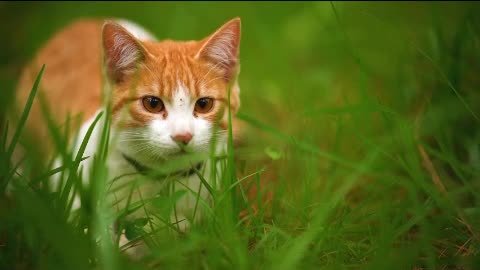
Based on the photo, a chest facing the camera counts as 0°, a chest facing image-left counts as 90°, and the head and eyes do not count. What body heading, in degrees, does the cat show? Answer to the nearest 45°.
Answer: approximately 315°
